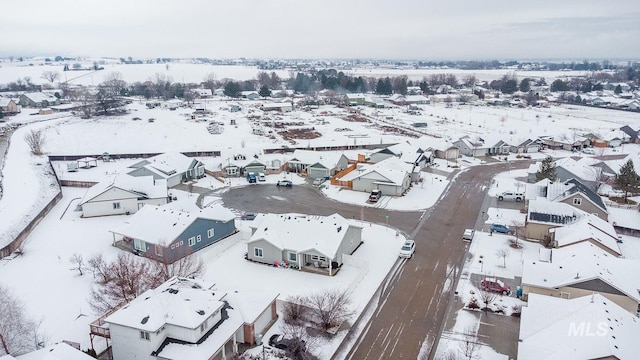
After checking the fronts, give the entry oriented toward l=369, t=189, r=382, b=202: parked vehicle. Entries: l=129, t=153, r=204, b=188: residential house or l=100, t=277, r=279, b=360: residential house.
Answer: l=129, t=153, r=204, b=188: residential house

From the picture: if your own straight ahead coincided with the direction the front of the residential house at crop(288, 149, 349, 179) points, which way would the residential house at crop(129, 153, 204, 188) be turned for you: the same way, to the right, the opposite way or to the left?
to the left

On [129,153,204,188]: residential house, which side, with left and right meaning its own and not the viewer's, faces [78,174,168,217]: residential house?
right

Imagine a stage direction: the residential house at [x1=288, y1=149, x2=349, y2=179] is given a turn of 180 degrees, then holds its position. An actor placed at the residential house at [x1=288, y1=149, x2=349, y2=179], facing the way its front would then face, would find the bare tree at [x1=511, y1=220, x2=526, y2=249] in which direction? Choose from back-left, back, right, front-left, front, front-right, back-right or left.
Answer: right

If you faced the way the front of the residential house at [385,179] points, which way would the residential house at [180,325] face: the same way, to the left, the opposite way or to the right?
to the left

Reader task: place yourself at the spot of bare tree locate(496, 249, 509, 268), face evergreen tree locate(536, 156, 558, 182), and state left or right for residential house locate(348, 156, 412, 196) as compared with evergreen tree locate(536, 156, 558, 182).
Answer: left

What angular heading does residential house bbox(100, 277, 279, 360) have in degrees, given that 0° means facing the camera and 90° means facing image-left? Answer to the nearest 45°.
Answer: approximately 315°

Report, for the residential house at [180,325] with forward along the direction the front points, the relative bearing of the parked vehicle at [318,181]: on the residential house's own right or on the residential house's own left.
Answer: on the residential house's own left

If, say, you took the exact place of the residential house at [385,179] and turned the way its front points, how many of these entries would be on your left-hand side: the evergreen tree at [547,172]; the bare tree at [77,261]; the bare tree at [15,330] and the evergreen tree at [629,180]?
2

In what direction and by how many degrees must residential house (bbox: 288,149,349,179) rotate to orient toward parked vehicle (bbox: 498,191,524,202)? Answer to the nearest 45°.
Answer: approximately 90° to its left

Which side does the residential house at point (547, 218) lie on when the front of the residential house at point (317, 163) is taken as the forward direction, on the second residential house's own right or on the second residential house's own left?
on the second residential house's own left

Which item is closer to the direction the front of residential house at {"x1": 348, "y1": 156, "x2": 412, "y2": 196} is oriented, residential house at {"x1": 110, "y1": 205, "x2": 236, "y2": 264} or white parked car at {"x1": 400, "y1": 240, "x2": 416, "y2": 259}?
the white parked car

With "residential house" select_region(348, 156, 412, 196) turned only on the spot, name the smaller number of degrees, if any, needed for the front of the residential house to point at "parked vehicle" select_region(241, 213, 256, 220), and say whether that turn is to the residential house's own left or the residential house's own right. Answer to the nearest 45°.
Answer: approximately 45° to the residential house's own right

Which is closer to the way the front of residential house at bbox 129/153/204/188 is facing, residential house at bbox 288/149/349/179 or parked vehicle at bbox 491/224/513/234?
the parked vehicle

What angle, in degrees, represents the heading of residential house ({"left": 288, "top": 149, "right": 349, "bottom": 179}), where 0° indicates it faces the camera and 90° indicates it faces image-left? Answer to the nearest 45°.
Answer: approximately 45°
